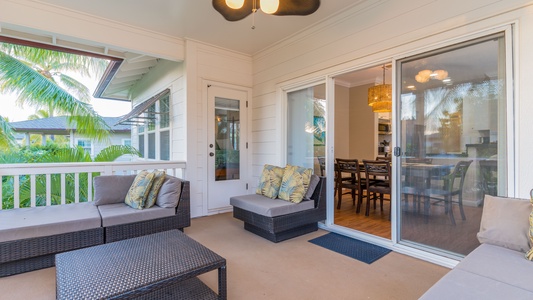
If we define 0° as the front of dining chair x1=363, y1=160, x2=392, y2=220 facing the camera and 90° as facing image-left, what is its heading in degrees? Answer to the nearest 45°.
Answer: approximately 225°

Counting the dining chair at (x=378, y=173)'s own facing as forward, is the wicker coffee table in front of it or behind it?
behind

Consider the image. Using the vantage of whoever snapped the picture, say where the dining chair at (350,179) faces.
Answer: facing away from the viewer and to the right of the viewer

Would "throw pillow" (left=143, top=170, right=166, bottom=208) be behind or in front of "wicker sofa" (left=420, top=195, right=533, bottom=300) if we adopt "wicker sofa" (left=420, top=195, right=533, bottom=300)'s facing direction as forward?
in front

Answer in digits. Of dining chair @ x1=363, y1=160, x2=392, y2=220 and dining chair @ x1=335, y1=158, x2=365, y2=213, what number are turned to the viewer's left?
0

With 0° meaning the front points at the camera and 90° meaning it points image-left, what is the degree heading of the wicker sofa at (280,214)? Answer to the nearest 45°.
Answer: approximately 45°

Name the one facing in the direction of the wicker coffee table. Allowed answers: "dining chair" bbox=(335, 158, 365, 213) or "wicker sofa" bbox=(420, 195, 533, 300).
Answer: the wicker sofa

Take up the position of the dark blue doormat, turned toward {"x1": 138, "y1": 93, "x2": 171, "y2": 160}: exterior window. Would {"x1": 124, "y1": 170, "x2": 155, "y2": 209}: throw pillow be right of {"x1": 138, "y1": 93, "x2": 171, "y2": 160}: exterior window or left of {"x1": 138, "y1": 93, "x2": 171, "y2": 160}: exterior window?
left

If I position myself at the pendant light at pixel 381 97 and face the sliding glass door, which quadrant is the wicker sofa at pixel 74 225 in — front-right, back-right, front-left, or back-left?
front-right

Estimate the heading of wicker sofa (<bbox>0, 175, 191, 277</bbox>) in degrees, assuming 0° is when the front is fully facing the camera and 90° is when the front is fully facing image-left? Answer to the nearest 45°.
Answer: approximately 315°

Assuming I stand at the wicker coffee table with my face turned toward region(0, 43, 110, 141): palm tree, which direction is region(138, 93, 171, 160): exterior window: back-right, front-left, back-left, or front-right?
front-right

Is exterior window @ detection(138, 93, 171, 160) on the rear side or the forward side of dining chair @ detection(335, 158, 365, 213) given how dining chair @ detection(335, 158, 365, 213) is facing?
on the rear side

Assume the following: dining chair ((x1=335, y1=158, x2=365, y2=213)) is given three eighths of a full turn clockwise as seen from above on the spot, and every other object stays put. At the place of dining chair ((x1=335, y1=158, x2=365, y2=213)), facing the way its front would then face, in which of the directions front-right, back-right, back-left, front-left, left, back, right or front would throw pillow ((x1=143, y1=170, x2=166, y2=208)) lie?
front-right

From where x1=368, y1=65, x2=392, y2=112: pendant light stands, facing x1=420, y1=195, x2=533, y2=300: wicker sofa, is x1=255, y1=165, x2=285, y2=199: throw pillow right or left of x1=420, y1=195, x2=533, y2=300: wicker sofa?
right
